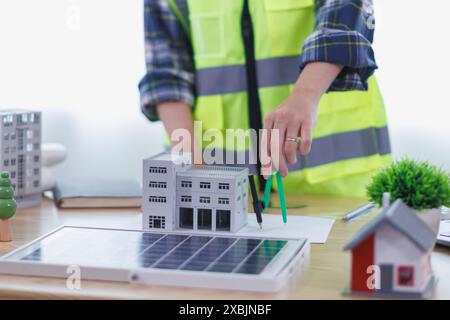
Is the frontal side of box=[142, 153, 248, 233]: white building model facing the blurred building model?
no

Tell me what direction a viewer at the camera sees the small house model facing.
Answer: facing the viewer

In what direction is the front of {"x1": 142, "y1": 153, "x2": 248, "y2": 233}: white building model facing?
toward the camera

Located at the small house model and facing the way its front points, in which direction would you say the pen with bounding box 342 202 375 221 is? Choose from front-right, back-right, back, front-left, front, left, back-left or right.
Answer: back

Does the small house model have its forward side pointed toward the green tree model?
no

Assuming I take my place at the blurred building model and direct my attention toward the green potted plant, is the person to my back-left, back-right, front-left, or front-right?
front-left

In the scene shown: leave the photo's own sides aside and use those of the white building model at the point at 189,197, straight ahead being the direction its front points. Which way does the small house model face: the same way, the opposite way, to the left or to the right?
the same way

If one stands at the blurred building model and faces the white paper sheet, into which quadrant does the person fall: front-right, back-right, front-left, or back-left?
front-left

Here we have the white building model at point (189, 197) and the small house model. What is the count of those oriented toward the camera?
2

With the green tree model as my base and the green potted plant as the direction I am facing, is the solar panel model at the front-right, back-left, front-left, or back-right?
front-right
